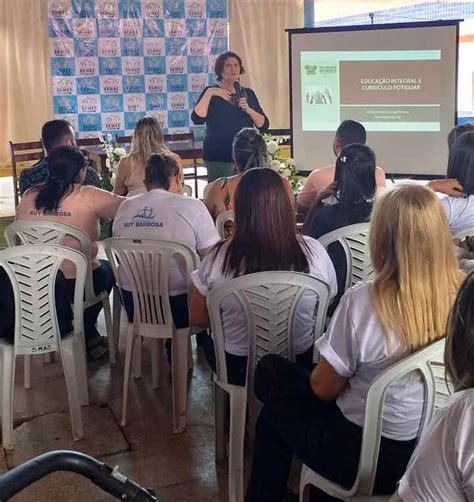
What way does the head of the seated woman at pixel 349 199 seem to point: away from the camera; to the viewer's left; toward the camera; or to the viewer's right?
away from the camera

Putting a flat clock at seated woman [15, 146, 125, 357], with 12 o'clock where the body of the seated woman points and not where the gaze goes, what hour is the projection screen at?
The projection screen is roughly at 12 o'clock from the seated woman.

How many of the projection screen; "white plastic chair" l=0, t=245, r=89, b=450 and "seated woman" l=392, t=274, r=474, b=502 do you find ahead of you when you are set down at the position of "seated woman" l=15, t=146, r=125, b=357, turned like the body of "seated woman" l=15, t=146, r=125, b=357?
1

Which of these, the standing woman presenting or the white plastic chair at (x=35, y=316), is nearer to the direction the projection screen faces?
the white plastic chair

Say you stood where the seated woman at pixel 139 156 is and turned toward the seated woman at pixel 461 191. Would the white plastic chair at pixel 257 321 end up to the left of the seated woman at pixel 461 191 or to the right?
right

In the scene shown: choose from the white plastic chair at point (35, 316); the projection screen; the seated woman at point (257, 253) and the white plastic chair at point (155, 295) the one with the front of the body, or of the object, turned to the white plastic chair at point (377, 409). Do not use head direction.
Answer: the projection screen

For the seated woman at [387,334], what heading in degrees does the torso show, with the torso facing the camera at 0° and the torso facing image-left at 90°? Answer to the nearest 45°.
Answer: approximately 135°

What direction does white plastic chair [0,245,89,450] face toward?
away from the camera

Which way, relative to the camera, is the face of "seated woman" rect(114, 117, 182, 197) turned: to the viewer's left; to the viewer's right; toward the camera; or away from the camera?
away from the camera

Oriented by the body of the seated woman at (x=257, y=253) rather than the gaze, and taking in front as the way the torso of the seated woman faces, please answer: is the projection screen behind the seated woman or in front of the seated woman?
in front

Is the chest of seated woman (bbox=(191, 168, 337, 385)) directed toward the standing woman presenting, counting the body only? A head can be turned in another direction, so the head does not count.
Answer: yes

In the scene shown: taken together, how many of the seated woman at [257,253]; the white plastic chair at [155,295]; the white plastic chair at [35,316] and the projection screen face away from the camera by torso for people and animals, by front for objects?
3

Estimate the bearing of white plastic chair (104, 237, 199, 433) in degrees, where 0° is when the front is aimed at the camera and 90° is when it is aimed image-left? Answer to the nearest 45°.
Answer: approximately 180°

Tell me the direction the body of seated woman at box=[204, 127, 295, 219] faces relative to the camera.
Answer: away from the camera

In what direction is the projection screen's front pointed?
toward the camera

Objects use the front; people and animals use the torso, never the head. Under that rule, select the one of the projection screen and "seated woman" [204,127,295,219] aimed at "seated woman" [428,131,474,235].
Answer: the projection screen

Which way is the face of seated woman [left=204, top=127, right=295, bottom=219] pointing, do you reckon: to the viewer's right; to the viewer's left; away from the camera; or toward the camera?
away from the camera

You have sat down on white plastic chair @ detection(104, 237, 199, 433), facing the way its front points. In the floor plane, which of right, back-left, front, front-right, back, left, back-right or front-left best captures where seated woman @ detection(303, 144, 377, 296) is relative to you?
right

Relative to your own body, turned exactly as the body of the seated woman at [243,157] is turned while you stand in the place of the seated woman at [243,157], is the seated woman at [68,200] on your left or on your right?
on your left

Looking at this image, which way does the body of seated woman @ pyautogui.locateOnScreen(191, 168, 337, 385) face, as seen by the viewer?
away from the camera
